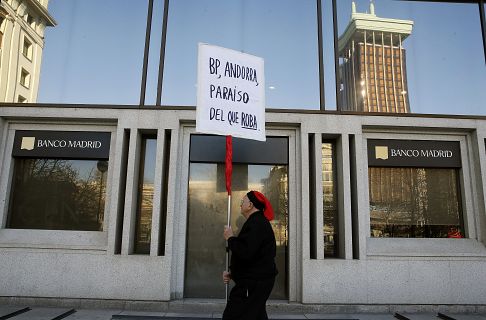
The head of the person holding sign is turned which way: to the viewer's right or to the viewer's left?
to the viewer's left

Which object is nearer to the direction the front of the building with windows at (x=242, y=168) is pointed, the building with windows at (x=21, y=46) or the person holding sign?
the person holding sign

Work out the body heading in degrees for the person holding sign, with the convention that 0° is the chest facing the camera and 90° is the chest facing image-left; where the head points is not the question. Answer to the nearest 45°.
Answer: approximately 90°

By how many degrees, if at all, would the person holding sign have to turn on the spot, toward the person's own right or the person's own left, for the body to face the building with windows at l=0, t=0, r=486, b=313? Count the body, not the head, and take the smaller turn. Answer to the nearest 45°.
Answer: approximately 90° to the person's own right

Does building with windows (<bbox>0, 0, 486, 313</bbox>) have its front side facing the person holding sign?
yes

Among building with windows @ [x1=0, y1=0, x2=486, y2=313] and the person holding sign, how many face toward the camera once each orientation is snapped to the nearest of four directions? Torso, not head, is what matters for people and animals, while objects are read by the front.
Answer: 1

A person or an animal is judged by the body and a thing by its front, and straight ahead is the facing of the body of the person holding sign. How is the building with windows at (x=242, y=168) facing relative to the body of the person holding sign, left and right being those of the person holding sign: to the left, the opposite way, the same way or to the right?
to the left

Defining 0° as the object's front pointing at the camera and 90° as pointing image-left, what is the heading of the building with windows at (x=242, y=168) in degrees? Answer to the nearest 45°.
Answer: approximately 0°
